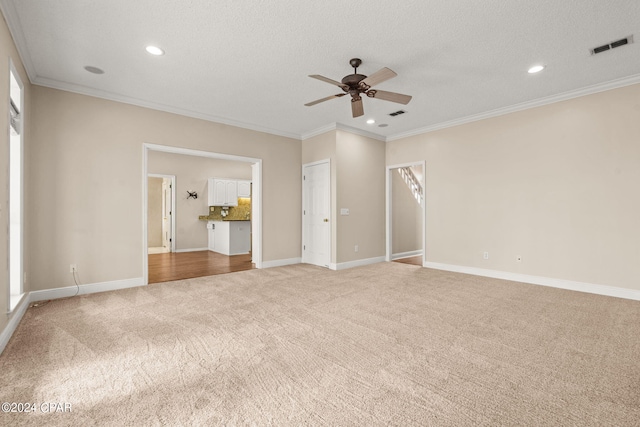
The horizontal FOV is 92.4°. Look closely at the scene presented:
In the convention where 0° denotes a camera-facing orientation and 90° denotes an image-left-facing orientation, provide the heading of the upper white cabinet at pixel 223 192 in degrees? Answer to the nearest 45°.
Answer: approximately 0°

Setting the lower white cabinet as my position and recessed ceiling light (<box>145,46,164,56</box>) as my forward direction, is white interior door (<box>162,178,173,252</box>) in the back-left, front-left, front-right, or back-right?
back-right

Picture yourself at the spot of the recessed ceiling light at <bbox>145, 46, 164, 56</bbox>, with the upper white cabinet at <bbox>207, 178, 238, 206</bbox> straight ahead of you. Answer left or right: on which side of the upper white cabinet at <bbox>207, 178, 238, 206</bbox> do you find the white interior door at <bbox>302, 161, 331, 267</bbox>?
right

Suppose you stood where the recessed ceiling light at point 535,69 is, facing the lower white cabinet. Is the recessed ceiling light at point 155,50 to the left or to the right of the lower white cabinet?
left

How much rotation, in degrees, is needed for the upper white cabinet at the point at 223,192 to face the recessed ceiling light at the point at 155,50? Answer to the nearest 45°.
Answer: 0° — it already faces it

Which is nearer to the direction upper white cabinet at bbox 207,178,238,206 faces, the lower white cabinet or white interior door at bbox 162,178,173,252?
the lower white cabinet

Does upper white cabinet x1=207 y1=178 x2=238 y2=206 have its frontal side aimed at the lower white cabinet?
yes

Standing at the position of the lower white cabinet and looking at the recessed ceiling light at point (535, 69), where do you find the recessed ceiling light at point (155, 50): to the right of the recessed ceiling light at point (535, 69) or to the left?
right

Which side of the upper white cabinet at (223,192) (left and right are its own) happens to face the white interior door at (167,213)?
right

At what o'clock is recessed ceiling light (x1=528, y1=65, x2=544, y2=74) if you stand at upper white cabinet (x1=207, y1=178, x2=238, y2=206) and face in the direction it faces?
The recessed ceiling light is roughly at 11 o'clock from the upper white cabinet.
